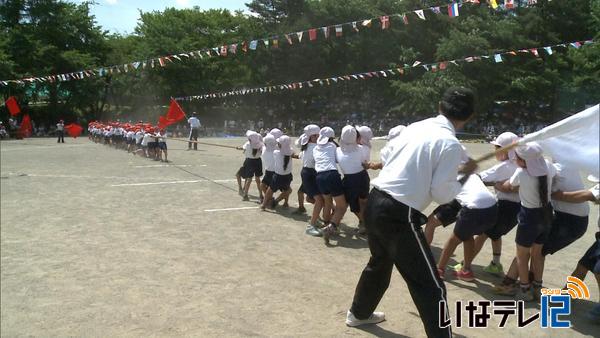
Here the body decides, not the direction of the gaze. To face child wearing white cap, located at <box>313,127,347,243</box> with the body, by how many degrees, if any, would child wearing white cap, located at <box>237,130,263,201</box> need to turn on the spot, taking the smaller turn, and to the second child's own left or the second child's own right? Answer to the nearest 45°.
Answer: approximately 135° to the second child's own left

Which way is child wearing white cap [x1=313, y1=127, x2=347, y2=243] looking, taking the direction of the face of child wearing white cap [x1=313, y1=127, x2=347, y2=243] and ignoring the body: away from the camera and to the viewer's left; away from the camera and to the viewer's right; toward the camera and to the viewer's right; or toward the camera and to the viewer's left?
away from the camera and to the viewer's left

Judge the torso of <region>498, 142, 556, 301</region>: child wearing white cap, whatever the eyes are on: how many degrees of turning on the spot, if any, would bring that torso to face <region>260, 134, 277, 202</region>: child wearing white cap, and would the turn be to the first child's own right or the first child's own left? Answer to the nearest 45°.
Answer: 0° — they already face them

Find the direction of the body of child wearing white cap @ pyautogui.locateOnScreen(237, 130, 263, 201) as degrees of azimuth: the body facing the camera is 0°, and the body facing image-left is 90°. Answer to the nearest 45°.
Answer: approximately 135°

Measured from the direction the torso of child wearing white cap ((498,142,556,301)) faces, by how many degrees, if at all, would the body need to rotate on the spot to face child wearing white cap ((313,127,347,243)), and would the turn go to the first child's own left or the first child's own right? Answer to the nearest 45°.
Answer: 0° — they already face them

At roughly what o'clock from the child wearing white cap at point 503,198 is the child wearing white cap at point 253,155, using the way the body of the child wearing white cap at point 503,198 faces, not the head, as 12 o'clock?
the child wearing white cap at point 253,155 is roughly at 1 o'clock from the child wearing white cap at point 503,198.

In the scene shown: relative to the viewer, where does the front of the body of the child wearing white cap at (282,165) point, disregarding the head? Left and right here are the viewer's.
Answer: facing away from the viewer and to the left of the viewer

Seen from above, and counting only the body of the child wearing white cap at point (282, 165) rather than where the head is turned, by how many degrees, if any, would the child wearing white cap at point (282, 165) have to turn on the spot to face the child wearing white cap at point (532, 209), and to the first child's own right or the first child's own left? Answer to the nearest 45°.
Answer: approximately 180°

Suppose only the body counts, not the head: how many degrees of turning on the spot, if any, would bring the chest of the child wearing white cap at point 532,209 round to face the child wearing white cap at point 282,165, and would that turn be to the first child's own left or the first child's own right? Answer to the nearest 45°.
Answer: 0° — they already face them

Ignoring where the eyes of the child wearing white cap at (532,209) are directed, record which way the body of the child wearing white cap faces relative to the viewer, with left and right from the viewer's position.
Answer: facing away from the viewer and to the left of the viewer

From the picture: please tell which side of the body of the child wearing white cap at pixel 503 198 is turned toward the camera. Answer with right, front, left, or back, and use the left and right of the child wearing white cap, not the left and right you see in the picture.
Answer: left
